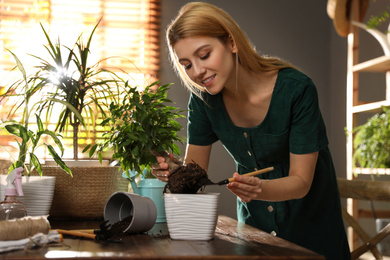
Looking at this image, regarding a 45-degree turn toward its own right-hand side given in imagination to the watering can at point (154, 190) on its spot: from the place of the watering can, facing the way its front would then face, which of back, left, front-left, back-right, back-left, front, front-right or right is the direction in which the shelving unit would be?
right

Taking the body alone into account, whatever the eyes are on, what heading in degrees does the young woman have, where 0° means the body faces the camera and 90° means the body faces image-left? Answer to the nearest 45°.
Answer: approximately 45°

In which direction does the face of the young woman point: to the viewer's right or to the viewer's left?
to the viewer's left

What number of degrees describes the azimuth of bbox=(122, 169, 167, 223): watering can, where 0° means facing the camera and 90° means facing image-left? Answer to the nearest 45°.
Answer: approximately 90°
